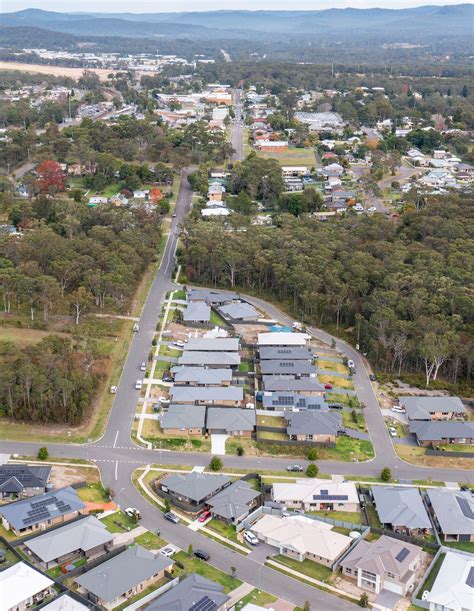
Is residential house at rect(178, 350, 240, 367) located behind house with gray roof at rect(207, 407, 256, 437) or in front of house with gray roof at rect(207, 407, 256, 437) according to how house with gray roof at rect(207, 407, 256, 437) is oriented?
behind

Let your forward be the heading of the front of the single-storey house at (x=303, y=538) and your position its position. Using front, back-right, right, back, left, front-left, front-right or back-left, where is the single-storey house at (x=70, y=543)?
front-right

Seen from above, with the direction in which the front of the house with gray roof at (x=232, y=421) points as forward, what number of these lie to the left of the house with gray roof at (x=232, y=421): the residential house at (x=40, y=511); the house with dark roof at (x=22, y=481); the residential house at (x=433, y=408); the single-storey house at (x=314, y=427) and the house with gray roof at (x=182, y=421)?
2

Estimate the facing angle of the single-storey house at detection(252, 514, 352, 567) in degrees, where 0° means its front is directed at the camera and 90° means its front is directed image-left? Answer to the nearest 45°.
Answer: approximately 45°

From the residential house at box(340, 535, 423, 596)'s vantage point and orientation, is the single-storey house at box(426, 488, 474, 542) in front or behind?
behind

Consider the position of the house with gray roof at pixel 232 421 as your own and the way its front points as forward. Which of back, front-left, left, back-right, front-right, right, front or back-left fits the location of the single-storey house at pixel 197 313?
back

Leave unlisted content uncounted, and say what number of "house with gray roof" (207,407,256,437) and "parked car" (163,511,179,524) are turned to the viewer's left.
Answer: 0

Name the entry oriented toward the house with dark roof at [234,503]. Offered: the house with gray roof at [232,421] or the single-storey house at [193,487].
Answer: the house with gray roof at [232,421]

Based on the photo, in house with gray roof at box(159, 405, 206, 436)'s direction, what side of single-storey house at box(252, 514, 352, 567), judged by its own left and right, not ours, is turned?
right

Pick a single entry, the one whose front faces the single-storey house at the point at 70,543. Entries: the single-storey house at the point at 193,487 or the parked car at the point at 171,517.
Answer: the single-storey house at the point at 193,487

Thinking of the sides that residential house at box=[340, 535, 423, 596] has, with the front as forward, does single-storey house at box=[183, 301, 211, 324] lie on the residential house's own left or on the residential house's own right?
on the residential house's own right

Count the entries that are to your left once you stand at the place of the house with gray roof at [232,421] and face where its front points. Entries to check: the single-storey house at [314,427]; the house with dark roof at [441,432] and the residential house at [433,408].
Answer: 3

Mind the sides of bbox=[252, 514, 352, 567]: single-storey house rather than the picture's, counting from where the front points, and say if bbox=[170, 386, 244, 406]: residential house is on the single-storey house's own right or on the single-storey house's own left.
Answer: on the single-storey house's own right
